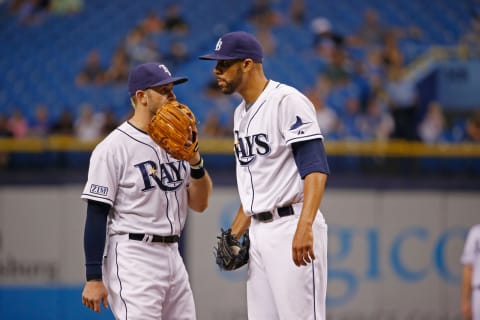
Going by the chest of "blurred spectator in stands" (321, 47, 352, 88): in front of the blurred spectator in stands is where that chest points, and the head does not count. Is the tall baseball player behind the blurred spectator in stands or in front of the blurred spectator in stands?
in front

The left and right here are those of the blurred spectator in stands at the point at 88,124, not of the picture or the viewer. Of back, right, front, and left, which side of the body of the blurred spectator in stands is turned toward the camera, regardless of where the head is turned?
front

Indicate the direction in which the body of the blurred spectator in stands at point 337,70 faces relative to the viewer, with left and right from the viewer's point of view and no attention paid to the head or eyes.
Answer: facing the viewer

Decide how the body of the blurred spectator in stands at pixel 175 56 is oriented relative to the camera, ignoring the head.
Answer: toward the camera

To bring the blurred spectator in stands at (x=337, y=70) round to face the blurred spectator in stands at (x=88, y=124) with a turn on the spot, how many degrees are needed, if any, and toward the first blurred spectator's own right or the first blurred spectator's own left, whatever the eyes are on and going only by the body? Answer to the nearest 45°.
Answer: approximately 90° to the first blurred spectator's own right

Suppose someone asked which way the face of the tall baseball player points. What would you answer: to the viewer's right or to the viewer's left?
to the viewer's left

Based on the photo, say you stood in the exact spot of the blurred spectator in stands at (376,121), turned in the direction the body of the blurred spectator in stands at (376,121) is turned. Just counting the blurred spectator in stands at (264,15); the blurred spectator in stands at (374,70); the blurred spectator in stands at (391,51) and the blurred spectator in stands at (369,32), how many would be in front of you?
0

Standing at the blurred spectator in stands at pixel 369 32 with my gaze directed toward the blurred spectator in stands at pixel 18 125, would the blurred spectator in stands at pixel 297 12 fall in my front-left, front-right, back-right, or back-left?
front-right

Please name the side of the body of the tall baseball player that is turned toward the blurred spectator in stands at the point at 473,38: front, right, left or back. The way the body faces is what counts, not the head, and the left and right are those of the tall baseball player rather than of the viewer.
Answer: back

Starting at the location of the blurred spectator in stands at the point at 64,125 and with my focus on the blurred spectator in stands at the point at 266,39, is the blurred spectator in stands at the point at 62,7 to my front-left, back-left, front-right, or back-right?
front-left

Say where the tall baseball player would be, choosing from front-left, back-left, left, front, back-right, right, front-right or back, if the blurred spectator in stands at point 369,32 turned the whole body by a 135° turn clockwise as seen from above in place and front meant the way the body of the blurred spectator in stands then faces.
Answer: back-left

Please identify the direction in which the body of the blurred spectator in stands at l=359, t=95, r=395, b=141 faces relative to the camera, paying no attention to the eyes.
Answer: toward the camera

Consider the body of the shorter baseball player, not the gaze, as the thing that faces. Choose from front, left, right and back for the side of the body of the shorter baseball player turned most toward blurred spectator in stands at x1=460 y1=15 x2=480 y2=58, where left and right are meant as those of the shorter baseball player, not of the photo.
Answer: left

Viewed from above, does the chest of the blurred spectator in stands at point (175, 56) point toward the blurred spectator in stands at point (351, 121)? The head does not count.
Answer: no

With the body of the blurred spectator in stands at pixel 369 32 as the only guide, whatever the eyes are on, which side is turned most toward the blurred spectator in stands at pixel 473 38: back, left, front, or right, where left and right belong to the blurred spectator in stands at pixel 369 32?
left

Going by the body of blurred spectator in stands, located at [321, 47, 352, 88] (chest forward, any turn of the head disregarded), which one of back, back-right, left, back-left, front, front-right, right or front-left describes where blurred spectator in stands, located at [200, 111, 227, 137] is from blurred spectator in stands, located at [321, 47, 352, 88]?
front-right

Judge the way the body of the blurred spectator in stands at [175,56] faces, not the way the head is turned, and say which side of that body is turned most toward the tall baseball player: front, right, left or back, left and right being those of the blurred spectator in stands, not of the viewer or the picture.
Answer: front

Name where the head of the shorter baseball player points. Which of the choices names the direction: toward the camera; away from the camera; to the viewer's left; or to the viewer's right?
to the viewer's right
